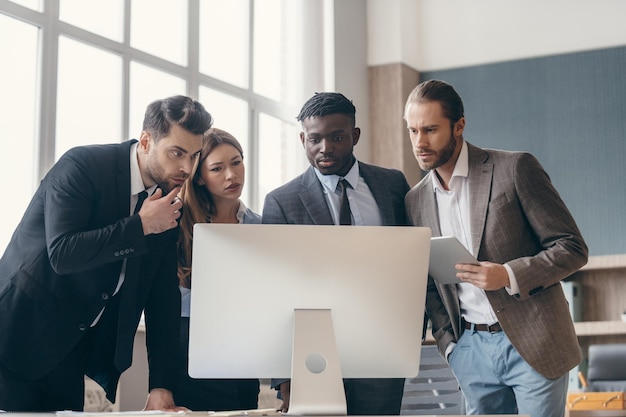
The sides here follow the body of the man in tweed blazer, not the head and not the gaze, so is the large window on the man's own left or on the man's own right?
on the man's own right

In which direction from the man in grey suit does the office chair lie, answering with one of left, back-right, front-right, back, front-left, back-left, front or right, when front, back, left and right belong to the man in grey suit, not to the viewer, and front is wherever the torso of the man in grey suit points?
back-left

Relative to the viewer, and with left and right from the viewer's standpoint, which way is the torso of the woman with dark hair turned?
facing the viewer and to the right of the viewer

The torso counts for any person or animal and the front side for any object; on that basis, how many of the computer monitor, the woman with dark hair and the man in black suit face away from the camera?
1

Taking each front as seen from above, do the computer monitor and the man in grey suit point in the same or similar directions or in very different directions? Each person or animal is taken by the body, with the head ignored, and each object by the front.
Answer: very different directions

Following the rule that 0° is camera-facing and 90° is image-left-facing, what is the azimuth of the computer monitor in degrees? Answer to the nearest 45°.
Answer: approximately 180°

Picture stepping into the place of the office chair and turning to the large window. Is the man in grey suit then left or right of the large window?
left

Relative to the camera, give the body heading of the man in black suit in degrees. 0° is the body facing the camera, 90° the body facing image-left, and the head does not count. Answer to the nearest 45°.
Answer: approximately 315°

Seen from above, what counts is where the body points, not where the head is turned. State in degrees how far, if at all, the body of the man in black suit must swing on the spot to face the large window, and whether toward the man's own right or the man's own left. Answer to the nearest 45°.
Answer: approximately 135° to the man's own left

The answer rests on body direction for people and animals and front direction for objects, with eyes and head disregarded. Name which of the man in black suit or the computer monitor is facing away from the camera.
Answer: the computer monitor
